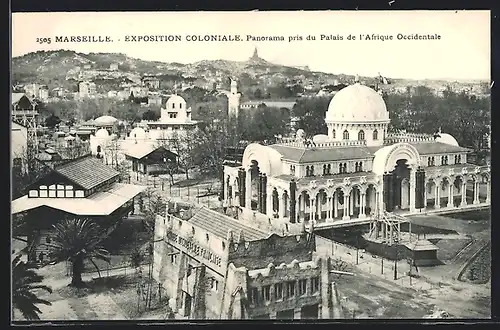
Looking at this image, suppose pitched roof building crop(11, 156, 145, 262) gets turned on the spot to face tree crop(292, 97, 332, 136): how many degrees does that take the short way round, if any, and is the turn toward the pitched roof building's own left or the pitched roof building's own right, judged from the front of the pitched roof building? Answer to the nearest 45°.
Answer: approximately 135° to the pitched roof building's own left

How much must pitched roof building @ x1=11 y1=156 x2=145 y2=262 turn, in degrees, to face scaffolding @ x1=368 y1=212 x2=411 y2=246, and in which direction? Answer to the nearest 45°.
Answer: approximately 135° to its left

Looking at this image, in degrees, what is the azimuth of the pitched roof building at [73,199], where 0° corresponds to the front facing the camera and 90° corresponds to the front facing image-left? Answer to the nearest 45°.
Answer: approximately 45°
